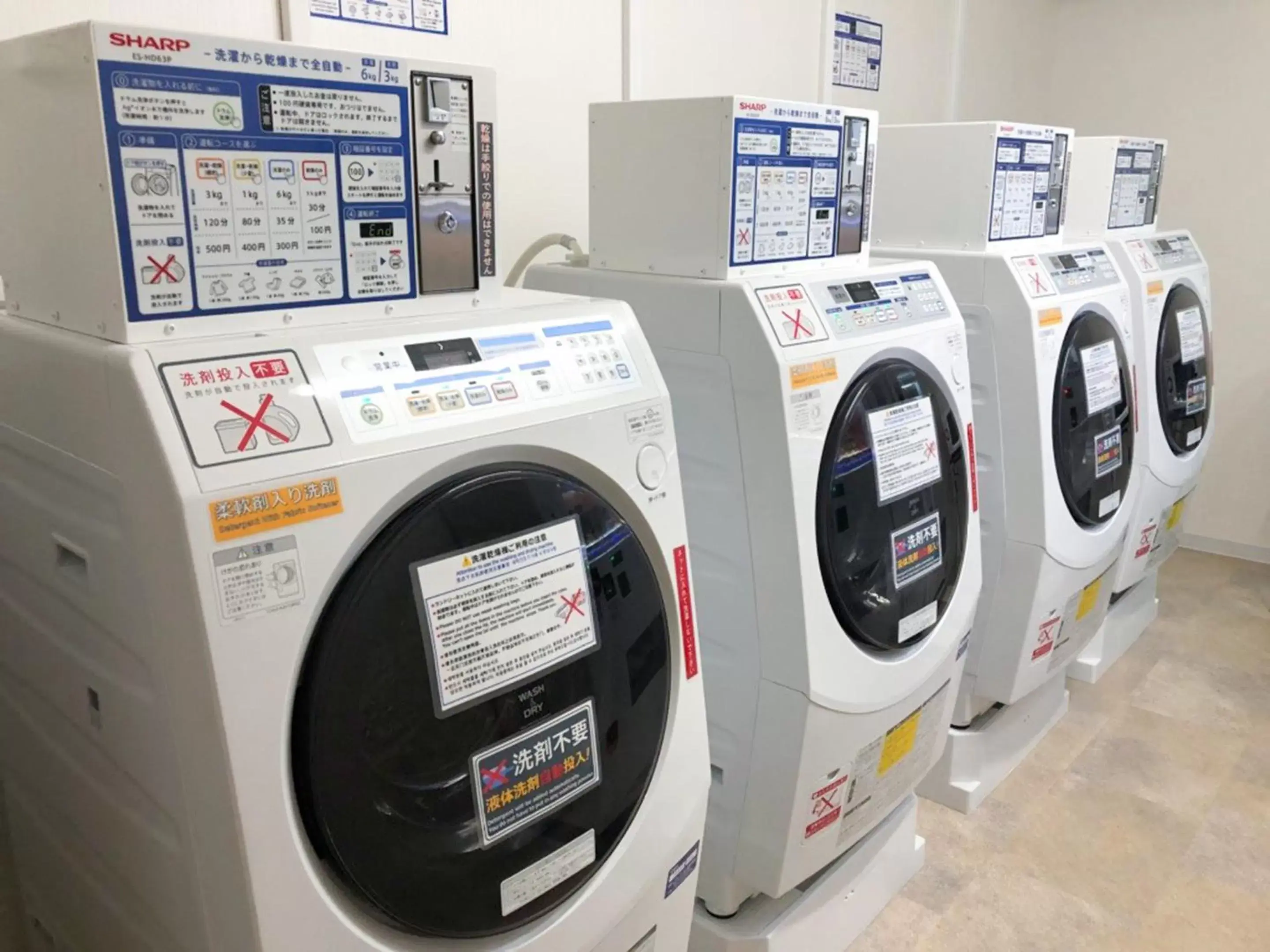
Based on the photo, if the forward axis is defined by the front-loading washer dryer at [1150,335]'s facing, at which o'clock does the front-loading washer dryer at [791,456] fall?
the front-loading washer dryer at [791,456] is roughly at 2 o'clock from the front-loading washer dryer at [1150,335].

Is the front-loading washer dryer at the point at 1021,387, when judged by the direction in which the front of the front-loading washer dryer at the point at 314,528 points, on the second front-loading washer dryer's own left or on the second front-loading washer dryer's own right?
on the second front-loading washer dryer's own left

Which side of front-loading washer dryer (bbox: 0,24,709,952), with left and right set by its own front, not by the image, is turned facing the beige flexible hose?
left

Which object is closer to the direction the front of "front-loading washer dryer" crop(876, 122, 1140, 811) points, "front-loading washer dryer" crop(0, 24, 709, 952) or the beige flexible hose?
the front-loading washer dryer

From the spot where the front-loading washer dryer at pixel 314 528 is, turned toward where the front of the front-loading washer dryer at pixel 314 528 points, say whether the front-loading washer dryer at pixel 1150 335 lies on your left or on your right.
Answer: on your left

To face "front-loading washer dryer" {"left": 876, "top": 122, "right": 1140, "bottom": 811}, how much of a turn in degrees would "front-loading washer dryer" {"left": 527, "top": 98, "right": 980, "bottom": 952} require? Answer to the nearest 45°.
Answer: approximately 90° to its left

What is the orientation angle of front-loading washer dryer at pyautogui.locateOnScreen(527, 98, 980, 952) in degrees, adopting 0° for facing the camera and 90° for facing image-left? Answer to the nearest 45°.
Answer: approximately 315°

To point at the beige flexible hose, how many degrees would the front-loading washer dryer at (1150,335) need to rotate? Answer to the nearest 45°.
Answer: approximately 90° to its right

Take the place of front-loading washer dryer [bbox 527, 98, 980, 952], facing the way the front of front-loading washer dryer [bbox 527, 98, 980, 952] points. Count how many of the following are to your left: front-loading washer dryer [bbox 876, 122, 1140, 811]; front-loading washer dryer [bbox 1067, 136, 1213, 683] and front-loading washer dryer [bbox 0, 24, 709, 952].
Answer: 2

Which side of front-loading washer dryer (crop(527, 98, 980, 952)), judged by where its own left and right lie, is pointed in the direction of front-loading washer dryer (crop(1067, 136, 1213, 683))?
left
